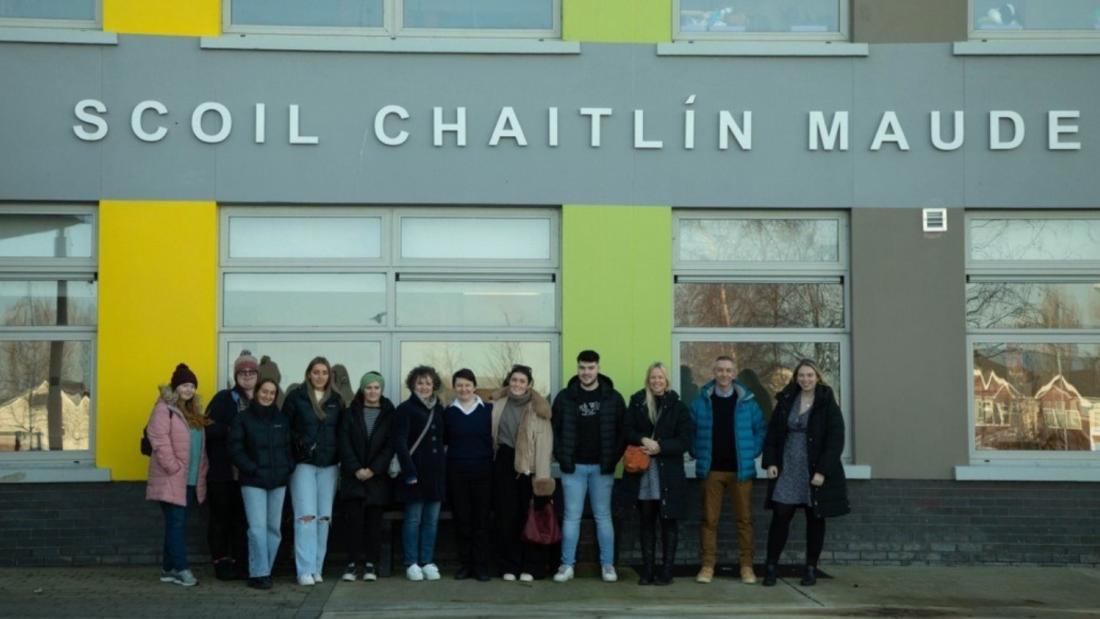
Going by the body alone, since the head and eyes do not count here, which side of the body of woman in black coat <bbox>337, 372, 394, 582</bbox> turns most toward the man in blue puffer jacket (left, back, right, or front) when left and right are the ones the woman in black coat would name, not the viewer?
left

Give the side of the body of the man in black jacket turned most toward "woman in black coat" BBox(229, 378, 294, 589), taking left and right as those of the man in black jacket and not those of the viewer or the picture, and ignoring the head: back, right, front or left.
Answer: right

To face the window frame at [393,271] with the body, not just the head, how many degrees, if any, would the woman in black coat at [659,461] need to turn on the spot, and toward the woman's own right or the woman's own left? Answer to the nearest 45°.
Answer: approximately 90° to the woman's own right

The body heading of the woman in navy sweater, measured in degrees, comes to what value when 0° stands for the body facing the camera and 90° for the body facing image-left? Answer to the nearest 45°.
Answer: approximately 0°

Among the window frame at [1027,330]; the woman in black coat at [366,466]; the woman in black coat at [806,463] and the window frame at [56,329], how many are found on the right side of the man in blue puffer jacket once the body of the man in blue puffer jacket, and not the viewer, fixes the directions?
2
